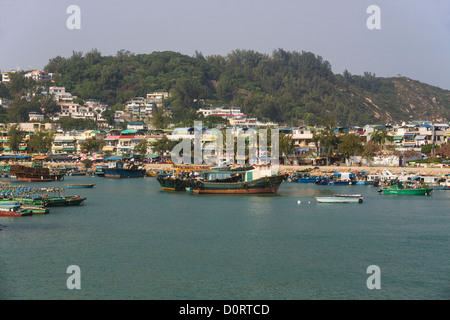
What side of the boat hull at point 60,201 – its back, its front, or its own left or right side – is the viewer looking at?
right

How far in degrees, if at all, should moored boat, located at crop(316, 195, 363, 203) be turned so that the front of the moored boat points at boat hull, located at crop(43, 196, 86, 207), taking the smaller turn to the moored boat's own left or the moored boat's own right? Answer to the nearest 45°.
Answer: approximately 45° to the moored boat's own left

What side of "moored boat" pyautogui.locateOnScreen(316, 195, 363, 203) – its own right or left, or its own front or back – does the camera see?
left

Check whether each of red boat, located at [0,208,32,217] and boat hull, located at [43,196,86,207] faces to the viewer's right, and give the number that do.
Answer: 2

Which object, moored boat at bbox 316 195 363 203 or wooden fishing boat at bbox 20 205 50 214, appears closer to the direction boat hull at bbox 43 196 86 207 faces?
the moored boat

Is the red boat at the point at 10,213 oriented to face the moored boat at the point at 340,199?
yes

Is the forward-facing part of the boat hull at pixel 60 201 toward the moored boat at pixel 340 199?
yes

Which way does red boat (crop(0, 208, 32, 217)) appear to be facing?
to the viewer's right

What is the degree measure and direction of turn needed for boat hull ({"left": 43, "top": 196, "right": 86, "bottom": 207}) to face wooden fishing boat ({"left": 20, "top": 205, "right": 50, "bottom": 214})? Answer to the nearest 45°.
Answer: approximately 90° to its right
